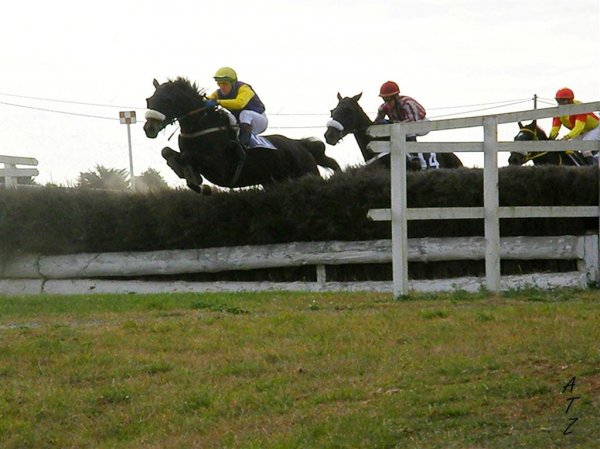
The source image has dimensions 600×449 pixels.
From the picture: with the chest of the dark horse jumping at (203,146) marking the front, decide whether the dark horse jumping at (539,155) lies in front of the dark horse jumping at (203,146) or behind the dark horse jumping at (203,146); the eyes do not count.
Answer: behind

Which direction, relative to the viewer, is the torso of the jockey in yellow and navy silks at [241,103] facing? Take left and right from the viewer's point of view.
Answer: facing the viewer and to the left of the viewer

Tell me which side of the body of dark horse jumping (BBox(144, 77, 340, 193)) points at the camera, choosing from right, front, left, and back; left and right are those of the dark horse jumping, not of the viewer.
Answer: left

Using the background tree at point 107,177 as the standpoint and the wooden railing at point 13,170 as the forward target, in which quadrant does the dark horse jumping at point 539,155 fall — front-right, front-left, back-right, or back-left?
front-left

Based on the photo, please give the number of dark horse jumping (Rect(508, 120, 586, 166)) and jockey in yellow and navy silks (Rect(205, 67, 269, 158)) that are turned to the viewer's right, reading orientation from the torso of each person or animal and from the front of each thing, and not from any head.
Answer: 0

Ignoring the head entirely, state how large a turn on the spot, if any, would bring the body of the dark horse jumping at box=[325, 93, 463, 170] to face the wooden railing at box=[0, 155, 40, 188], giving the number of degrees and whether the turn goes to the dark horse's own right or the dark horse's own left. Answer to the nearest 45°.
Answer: approximately 45° to the dark horse's own right

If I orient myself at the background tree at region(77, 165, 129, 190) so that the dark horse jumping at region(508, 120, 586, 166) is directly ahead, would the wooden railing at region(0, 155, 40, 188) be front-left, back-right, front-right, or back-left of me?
front-right

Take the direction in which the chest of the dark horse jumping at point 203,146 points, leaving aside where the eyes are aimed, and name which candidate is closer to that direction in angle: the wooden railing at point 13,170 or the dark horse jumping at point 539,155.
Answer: the wooden railing

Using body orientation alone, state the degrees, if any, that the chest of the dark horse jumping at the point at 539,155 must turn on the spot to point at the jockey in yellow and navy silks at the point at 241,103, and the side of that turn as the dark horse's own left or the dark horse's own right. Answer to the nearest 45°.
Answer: approximately 45° to the dark horse's own right

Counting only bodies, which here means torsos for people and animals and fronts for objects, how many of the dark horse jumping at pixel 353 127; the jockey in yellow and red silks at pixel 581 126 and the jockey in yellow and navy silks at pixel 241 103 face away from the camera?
0

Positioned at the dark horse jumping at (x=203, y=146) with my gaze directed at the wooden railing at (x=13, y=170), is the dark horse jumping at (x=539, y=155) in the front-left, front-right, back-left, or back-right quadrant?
back-right
